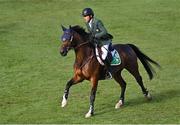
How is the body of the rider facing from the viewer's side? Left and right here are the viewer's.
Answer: facing the viewer and to the left of the viewer
